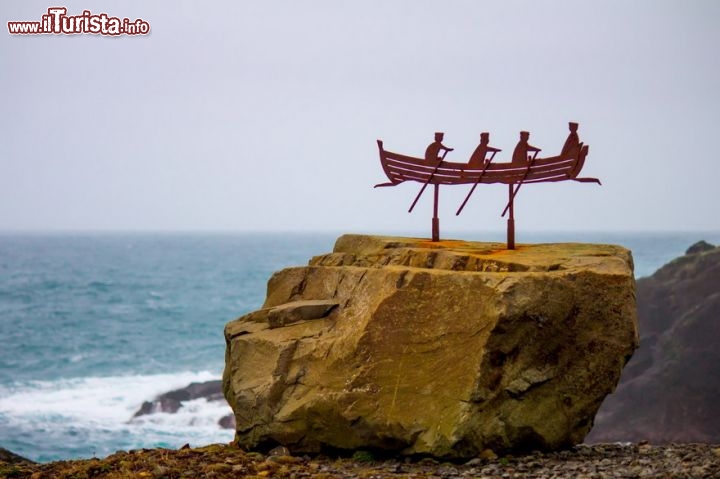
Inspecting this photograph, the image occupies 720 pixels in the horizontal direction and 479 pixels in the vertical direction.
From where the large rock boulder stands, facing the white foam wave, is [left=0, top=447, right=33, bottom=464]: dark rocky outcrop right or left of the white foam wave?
left

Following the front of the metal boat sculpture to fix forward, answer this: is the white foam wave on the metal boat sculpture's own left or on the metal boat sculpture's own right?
on the metal boat sculpture's own right

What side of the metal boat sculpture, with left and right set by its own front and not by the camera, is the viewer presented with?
left

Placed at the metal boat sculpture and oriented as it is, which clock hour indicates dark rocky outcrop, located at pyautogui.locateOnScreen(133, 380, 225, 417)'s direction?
The dark rocky outcrop is roughly at 2 o'clock from the metal boat sculpture.
